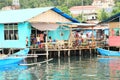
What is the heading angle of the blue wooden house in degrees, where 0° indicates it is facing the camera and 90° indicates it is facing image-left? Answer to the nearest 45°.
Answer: approximately 315°
